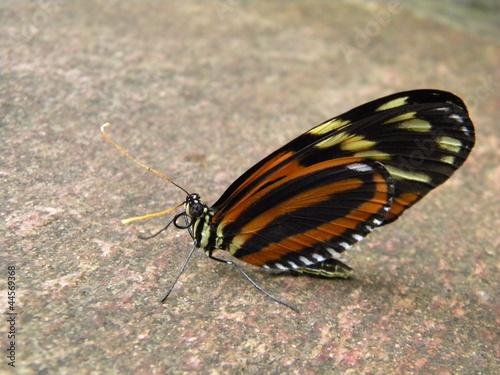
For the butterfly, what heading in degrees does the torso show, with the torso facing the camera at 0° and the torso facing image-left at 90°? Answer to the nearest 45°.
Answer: approximately 90°
